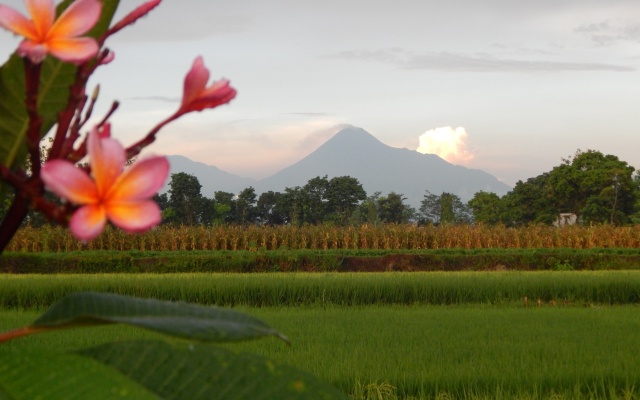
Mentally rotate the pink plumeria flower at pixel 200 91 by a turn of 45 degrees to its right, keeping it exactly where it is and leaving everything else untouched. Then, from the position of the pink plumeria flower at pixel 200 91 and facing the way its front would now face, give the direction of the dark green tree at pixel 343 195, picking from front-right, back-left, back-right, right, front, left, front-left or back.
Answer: back-left

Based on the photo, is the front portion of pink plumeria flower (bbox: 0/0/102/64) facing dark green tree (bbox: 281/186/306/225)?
no

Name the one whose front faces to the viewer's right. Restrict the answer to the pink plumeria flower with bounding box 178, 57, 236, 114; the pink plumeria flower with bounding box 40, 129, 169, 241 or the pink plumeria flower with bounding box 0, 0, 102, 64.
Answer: the pink plumeria flower with bounding box 178, 57, 236, 114

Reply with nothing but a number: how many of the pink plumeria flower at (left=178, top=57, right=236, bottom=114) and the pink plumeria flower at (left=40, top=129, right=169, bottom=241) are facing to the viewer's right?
1

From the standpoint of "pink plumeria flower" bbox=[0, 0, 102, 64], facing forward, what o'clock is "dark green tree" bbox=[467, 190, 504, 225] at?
The dark green tree is roughly at 7 o'clock from the pink plumeria flower.

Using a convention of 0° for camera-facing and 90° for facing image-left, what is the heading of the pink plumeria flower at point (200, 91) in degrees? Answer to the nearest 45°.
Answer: approximately 270°

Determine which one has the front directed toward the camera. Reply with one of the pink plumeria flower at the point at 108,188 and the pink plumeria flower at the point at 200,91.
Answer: the pink plumeria flower at the point at 108,188

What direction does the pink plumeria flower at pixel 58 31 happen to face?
toward the camera

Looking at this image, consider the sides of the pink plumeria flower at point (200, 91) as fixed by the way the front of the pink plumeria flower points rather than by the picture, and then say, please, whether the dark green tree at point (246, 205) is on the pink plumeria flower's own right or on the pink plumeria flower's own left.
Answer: on the pink plumeria flower's own left

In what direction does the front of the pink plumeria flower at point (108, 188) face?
toward the camera

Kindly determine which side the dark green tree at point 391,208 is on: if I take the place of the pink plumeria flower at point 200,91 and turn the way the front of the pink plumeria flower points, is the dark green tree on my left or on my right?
on my left

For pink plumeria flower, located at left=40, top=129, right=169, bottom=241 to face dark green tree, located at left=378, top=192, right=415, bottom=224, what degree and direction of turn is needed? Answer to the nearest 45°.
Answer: approximately 135° to its left

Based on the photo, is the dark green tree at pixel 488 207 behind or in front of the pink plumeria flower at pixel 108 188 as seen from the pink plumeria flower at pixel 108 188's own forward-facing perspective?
behind

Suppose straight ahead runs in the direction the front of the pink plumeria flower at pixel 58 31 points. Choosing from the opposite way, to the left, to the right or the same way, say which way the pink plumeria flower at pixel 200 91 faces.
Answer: to the left

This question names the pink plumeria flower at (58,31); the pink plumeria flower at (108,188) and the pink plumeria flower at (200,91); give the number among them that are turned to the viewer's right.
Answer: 1

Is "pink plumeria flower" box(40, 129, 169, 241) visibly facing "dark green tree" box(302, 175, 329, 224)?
no

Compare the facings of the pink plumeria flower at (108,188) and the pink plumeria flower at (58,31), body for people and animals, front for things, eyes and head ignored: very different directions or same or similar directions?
same or similar directions
